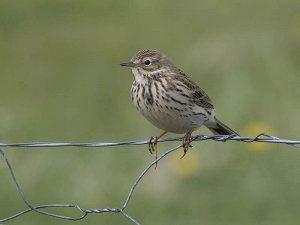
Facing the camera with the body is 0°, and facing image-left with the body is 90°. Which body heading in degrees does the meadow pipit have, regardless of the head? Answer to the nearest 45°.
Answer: approximately 45°

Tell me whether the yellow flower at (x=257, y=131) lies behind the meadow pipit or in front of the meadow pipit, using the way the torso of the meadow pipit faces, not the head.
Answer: behind
